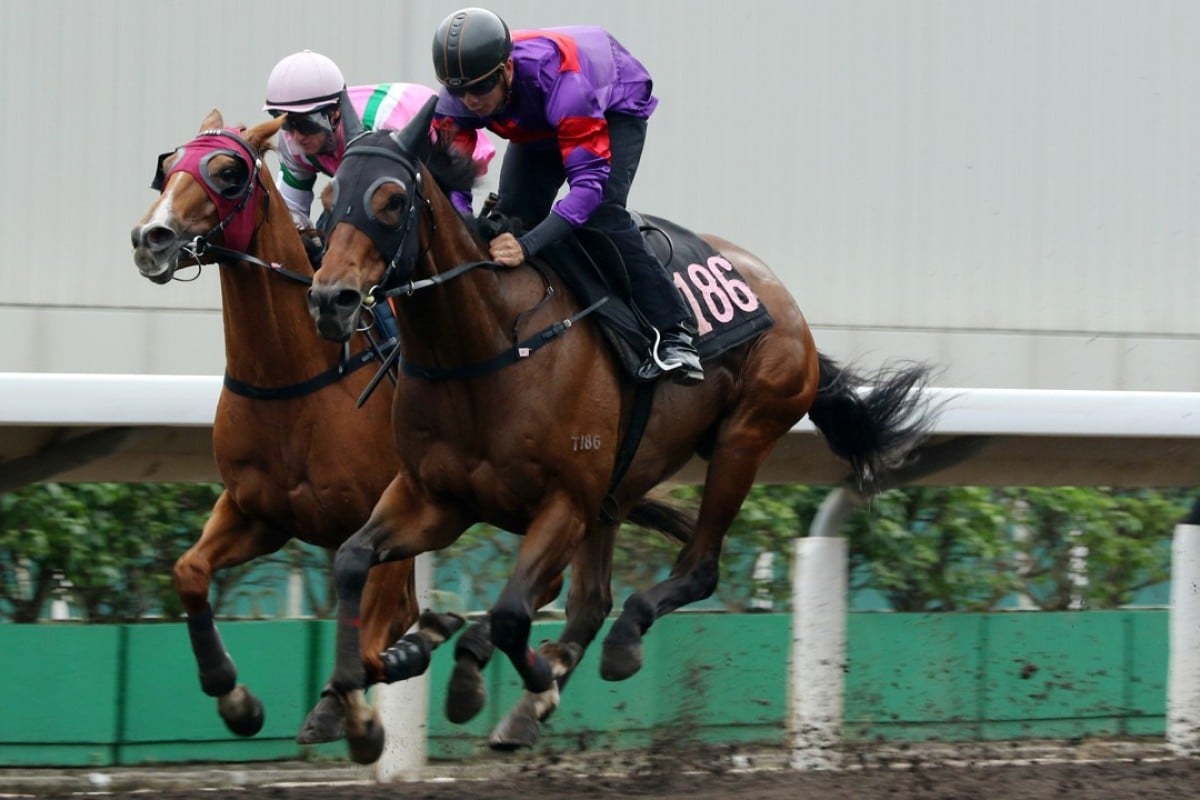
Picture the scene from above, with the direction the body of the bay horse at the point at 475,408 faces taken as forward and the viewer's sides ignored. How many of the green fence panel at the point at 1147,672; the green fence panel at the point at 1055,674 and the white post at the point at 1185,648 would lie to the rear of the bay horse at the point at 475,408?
3

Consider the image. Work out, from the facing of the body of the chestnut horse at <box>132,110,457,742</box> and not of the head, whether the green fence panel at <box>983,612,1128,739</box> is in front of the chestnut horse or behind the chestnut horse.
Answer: behind

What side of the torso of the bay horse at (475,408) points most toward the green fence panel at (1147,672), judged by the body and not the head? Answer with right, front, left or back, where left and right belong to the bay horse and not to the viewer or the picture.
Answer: back

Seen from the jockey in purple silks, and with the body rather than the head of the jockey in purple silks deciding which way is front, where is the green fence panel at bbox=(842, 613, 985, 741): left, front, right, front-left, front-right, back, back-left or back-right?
back

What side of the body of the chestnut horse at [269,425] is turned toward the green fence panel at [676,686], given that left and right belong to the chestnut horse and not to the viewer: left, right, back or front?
back

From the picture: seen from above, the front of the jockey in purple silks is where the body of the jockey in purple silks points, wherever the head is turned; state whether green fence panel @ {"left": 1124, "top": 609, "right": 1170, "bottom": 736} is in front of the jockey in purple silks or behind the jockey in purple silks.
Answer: behind

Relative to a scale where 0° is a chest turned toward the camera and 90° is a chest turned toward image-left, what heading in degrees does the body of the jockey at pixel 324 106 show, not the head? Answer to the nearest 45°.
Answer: approximately 45°
